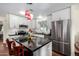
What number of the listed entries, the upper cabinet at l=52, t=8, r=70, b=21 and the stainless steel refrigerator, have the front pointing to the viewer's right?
0

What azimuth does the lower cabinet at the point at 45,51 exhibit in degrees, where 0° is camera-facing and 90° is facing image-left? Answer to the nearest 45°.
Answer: approximately 315°

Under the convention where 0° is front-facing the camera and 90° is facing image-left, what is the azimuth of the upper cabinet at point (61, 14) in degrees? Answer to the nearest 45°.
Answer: approximately 45°

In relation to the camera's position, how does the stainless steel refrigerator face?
facing the viewer and to the left of the viewer

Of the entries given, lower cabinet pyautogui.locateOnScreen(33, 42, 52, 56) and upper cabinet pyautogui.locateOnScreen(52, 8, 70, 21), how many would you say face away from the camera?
0
